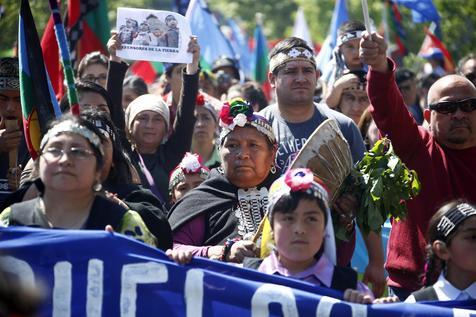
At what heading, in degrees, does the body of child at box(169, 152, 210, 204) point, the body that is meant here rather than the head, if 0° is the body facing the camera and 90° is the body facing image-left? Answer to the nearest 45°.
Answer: approximately 0°

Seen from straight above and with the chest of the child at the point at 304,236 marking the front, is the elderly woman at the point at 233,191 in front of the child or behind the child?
behind

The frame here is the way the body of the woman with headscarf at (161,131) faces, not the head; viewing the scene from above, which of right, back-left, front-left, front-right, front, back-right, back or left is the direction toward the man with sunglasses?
front-left

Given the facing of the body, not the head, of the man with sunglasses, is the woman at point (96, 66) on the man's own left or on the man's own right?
on the man's own right
